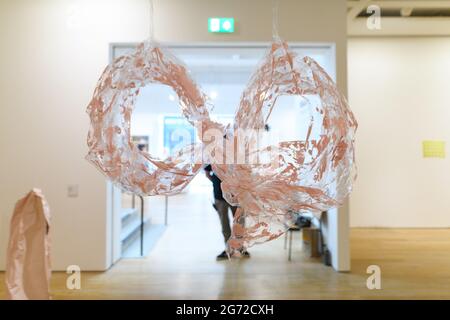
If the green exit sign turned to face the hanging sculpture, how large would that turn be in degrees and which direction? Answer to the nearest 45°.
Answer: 0° — it already faces it

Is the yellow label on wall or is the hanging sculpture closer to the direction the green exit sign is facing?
the hanging sculpture

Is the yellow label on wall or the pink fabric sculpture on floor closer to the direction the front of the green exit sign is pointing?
the pink fabric sculpture on floor

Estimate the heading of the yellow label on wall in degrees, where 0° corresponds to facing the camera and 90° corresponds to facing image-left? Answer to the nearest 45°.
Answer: approximately 0°

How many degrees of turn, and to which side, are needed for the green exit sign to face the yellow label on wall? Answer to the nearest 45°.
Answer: approximately 135° to its left

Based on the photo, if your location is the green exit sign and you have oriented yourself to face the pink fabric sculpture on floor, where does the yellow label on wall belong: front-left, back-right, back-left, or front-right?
back-left

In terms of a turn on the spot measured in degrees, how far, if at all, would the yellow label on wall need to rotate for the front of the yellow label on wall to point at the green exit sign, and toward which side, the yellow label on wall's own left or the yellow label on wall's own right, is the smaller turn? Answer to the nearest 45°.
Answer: approximately 45° to the yellow label on wall's own right

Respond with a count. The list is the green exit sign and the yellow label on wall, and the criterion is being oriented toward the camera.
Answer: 2

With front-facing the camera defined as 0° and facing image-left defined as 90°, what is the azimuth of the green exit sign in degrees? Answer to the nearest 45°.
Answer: approximately 0°
